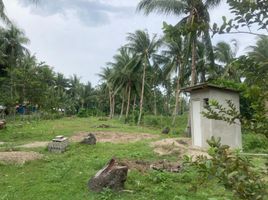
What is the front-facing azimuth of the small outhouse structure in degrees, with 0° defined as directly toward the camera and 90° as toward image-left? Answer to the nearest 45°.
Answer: approximately 45°

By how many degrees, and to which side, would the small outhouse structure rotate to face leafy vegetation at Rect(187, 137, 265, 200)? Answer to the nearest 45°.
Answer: approximately 45° to its left

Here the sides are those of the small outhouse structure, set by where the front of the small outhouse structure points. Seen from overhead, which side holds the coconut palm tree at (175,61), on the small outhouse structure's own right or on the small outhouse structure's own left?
on the small outhouse structure's own right

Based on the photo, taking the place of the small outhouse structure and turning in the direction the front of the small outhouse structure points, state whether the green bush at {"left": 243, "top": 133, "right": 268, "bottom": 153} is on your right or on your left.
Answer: on your left

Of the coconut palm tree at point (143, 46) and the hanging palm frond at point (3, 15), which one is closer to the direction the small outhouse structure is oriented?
the hanging palm frond

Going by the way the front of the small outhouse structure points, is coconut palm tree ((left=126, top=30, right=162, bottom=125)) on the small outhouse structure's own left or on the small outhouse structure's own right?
on the small outhouse structure's own right

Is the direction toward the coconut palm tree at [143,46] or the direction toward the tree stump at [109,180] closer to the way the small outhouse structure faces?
the tree stump

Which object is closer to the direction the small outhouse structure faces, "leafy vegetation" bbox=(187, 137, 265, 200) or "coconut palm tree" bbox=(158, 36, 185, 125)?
the leafy vegetation
